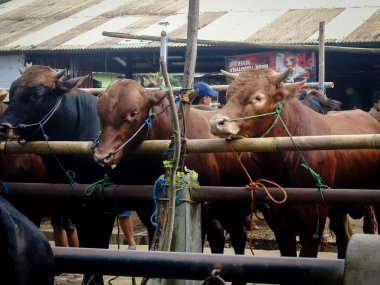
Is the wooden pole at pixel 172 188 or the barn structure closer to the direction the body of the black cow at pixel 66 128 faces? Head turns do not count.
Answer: the wooden pole

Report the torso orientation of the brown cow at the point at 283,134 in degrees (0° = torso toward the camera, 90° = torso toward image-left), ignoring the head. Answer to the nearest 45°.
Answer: approximately 45°

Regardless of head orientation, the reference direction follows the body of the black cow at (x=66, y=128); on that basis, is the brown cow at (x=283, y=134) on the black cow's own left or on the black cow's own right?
on the black cow's own left

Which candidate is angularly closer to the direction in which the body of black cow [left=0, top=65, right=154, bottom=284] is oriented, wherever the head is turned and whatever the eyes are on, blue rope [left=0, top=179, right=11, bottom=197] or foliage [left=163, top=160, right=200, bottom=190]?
the blue rope

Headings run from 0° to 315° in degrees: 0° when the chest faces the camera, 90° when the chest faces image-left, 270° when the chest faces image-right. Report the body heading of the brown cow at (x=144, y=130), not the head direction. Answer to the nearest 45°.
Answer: approximately 45°

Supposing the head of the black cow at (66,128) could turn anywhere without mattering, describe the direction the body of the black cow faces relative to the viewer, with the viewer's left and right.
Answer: facing the viewer and to the left of the viewer

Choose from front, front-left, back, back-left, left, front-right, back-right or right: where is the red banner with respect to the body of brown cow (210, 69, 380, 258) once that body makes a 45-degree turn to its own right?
right

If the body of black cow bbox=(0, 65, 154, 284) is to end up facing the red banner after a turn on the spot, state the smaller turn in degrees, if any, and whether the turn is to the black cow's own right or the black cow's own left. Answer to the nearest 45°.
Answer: approximately 180°

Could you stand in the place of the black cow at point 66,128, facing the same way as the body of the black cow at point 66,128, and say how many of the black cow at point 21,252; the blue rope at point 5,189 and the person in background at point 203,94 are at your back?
1

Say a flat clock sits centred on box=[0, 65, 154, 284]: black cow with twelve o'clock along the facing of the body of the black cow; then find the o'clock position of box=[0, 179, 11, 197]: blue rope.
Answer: The blue rope is roughly at 12 o'clock from the black cow.

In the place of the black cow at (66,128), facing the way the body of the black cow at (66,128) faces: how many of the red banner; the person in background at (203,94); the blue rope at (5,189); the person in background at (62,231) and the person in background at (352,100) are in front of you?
1

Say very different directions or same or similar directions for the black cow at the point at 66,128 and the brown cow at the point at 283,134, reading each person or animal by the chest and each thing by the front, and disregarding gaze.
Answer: same or similar directions

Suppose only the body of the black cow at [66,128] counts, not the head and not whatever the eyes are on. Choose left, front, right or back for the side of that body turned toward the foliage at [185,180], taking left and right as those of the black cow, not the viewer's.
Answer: left

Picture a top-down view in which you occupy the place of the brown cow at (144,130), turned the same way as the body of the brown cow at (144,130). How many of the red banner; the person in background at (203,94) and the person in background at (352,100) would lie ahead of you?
0

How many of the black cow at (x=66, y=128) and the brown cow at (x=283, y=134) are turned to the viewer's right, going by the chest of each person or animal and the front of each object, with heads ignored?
0

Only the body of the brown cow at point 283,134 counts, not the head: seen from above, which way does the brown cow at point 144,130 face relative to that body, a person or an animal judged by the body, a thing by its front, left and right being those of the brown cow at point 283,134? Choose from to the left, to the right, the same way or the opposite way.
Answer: the same way

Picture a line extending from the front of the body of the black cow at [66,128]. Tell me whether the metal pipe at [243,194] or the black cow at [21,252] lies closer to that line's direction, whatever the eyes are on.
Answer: the black cow

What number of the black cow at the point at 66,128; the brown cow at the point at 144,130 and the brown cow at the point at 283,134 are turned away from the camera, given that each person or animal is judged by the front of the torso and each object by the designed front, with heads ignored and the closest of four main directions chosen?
0

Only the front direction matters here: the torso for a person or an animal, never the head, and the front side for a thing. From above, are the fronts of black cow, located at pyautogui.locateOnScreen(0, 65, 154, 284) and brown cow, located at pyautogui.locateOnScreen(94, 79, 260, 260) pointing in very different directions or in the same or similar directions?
same or similar directions

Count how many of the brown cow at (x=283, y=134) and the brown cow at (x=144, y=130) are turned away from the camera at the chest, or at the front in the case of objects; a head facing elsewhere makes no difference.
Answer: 0

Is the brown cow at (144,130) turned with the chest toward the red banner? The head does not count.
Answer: no
